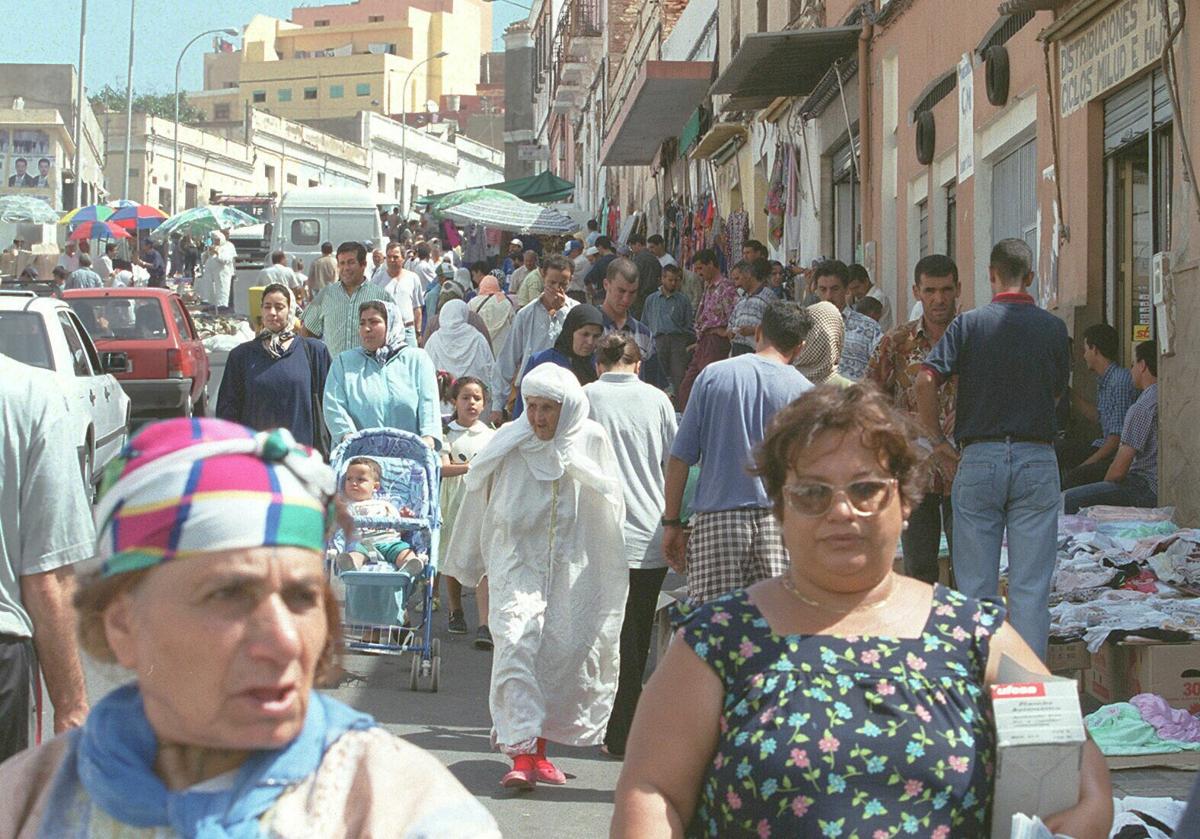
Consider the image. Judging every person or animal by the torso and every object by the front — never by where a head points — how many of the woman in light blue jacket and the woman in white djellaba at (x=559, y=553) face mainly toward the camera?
2

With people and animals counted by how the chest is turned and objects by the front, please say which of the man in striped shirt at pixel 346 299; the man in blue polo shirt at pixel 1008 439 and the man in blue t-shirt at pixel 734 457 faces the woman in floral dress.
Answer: the man in striped shirt

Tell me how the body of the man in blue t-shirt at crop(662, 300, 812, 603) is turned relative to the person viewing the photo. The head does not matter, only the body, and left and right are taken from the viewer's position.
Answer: facing away from the viewer and to the right of the viewer

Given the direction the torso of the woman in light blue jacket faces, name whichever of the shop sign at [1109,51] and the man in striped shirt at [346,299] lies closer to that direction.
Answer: the shop sign

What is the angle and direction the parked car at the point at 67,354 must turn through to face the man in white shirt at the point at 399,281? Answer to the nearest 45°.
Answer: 0° — it already faces them

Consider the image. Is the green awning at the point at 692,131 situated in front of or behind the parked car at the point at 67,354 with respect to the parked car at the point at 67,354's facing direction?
in front

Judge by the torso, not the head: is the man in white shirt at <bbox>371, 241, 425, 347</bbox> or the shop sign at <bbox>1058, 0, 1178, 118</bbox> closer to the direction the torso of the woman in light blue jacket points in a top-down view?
the shop sign

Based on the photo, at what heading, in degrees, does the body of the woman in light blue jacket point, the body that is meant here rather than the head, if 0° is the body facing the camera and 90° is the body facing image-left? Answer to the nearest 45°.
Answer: approximately 0°

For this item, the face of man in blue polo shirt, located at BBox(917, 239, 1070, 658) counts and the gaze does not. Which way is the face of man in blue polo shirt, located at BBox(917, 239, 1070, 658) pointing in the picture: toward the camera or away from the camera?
away from the camera

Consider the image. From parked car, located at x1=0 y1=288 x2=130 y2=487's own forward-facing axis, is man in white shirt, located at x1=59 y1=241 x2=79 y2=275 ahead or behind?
ahead

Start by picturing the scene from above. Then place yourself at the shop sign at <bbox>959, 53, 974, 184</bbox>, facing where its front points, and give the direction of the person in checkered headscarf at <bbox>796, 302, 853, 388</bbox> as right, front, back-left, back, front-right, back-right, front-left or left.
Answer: front-left
